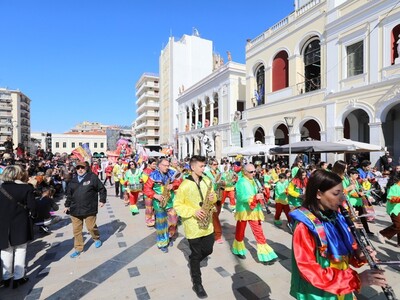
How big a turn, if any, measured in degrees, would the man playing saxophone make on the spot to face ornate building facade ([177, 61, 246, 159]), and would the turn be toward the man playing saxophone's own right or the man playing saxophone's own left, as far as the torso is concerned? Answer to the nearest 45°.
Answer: approximately 135° to the man playing saxophone's own left

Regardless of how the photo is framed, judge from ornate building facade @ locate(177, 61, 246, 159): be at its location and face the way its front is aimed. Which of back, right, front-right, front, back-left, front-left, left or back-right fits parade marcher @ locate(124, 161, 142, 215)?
front-left

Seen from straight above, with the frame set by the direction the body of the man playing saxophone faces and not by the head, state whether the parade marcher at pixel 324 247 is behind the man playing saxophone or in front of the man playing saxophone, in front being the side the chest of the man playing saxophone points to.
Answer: in front

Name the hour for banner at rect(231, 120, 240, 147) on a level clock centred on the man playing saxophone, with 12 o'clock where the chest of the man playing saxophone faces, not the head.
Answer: The banner is roughly at 8 o'clock from the man playing saxophone.

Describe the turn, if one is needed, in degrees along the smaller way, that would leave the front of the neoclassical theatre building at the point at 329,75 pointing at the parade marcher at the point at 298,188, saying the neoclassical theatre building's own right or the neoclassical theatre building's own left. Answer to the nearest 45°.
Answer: approximately 45° to the neoclassical theatre building's own left

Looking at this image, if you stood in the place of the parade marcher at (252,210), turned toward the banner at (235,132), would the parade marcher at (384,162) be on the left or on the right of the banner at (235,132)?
right

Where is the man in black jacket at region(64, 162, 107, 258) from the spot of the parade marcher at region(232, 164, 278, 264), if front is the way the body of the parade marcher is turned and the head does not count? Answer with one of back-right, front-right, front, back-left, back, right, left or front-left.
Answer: back-right

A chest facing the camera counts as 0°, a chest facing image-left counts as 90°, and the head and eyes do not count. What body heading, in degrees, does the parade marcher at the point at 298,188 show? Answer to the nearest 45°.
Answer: approximately 315°

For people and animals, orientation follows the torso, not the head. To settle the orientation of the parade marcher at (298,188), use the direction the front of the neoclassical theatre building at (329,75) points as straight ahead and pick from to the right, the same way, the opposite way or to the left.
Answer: to the left

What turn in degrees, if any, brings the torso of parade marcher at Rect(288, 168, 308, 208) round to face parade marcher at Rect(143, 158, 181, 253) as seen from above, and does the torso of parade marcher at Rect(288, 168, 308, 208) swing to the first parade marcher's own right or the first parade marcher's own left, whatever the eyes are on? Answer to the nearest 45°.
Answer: approximately 90° to the first parade marcher's own right

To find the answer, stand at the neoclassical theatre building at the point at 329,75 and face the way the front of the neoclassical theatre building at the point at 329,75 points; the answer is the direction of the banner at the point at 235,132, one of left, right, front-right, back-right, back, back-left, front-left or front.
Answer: right
